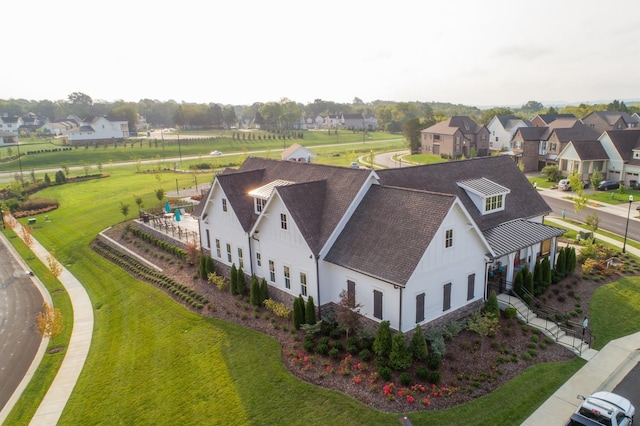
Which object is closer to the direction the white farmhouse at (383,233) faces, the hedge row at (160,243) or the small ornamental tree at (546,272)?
the small ornamental tree

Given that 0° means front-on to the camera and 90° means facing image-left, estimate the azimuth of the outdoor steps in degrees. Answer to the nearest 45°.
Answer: approximately 315°

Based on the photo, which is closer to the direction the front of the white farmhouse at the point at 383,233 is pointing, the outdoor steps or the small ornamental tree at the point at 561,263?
the outdoor steps

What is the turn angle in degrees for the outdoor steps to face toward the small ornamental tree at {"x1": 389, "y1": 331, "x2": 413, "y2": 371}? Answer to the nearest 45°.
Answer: approximately 90° to its right

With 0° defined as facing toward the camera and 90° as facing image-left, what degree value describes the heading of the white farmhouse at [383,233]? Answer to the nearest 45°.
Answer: approximately 315°

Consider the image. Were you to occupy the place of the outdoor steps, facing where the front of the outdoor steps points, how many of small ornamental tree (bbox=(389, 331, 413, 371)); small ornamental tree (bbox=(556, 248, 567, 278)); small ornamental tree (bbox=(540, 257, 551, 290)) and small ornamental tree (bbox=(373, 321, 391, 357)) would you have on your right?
2

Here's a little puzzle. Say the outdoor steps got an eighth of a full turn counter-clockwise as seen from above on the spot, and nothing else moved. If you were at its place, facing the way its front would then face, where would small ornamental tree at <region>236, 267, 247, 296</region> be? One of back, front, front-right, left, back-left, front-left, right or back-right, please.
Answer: back

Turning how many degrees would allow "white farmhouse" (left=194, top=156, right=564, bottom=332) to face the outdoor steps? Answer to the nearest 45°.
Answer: approximately 45° to its left

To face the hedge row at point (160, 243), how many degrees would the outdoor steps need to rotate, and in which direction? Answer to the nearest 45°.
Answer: approximately 135° to its right

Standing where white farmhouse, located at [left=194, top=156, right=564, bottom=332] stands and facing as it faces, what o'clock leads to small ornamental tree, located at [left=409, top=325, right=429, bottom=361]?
The small ornamental tree is roughly at 1 o'clock from the white farmhouse.

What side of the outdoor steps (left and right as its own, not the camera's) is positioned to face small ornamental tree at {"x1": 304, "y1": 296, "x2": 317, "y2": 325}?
right

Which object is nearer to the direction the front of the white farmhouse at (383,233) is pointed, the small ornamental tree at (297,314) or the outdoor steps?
the outdoor steps
